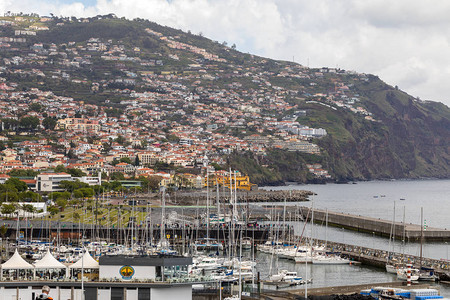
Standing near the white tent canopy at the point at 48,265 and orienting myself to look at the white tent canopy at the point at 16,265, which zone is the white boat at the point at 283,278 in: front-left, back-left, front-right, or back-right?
back-right

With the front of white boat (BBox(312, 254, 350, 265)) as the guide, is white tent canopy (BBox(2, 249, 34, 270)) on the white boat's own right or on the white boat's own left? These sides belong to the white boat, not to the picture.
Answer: on the white boat's own right

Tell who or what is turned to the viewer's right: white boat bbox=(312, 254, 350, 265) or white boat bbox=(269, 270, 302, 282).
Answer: white boat bbox=(312, 254, 350, 265)

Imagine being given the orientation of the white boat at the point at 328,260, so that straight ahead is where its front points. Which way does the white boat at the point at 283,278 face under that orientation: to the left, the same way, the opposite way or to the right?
the same way

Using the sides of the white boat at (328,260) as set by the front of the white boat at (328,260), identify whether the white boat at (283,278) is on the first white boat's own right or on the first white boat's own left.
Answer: on the first white boat's own right

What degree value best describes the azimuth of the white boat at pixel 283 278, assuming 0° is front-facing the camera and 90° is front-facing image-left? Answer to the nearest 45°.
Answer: approximately 90°

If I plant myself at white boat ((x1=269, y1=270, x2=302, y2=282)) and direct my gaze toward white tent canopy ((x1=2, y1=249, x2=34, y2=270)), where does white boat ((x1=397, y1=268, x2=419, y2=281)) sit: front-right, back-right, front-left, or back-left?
back-left

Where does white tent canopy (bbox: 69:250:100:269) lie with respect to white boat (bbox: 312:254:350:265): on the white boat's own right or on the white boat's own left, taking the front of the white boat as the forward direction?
on the white boat's own right
